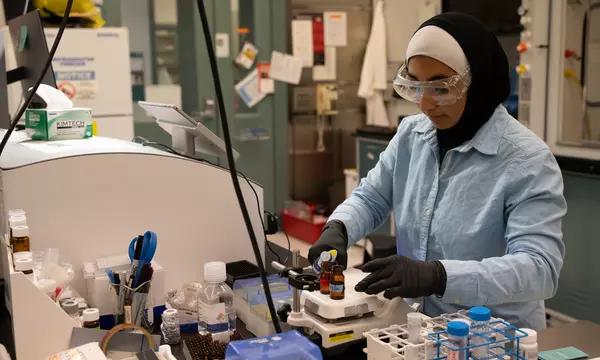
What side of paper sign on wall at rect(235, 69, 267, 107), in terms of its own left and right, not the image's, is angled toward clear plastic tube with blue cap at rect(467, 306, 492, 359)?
front

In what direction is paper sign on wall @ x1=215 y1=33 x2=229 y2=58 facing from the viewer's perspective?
toward the camera

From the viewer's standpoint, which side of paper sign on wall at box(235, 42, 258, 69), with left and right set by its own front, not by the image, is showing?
front

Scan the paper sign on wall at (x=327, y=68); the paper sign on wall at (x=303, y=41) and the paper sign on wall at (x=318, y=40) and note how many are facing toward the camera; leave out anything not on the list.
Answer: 3

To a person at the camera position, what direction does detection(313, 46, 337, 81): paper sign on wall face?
facing the viewer

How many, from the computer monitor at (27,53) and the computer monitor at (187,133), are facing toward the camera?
0

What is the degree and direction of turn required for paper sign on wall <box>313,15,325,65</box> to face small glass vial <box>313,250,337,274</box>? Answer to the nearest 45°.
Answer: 0° — it already faces it

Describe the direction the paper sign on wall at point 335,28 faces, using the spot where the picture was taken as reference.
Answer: facing the viewer

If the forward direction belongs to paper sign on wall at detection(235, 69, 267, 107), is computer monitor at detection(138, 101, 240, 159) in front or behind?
in front

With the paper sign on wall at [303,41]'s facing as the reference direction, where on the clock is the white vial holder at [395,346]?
The white vial holder is roughly at 12 o'clock from the paper sign on wall.

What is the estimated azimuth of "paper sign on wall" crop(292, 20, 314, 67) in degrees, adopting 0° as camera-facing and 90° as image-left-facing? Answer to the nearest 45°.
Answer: approximately 0°

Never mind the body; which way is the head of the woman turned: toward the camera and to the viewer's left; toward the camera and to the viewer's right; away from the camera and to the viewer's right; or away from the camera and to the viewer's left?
toward the camera and to the viewer's left

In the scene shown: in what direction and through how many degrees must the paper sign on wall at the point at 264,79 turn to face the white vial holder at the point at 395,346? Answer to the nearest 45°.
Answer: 0° — it already faces it

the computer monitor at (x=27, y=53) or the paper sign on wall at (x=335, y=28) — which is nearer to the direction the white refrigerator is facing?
the computer monitor

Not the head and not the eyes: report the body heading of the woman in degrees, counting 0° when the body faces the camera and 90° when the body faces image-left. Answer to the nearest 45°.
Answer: approximately 45°

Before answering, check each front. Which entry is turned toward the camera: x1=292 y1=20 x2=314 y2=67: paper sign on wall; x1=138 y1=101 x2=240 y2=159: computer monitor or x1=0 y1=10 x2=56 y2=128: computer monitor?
the paper sign on wall

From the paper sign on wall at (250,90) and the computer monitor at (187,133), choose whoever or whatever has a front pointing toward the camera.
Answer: the paper sign on wall

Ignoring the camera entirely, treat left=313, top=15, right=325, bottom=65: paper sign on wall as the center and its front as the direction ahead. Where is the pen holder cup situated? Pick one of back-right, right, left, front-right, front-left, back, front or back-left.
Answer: front
